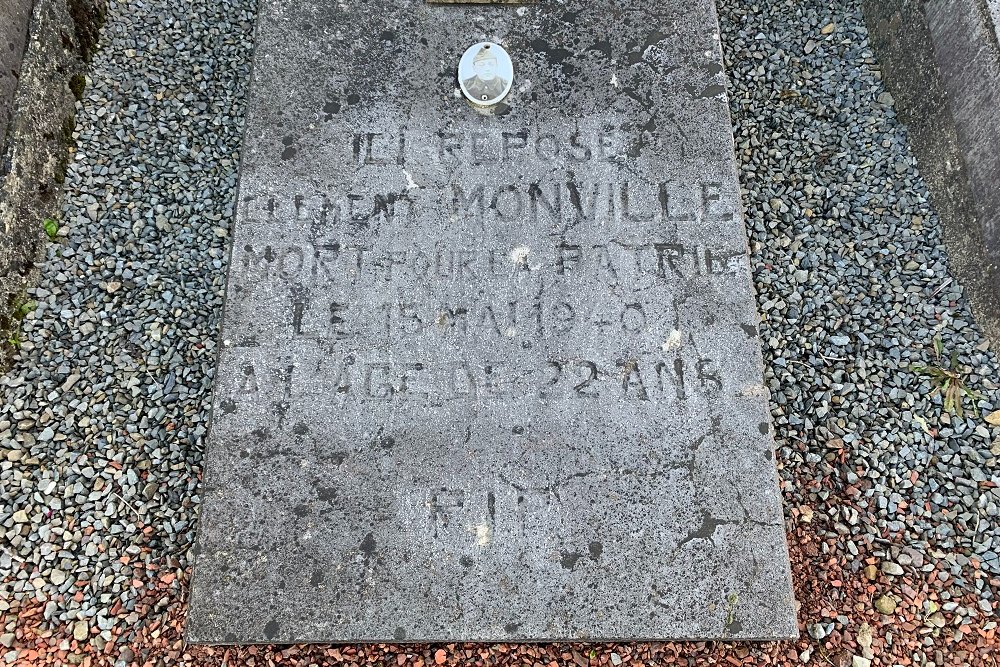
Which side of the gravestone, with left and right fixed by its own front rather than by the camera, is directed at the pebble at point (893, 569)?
left

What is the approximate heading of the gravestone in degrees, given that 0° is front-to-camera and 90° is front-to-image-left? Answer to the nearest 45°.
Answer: approximately 0°

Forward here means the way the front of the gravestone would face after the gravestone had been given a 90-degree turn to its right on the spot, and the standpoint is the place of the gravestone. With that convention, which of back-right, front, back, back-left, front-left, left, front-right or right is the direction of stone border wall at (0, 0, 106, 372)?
front

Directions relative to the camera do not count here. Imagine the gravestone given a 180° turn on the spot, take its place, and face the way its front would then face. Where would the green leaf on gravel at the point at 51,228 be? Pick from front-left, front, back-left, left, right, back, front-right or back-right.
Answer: left

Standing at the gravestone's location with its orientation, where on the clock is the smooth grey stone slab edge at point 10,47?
The smooth grey stone slab edge is roughly at 3 o'clock from the gravestone.

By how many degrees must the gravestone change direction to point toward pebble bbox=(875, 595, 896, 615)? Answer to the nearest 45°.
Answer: approximately 90° to its left

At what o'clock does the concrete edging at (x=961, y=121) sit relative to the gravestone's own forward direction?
The concrete edging is roughly at 9 o'clock from the gravestone.
